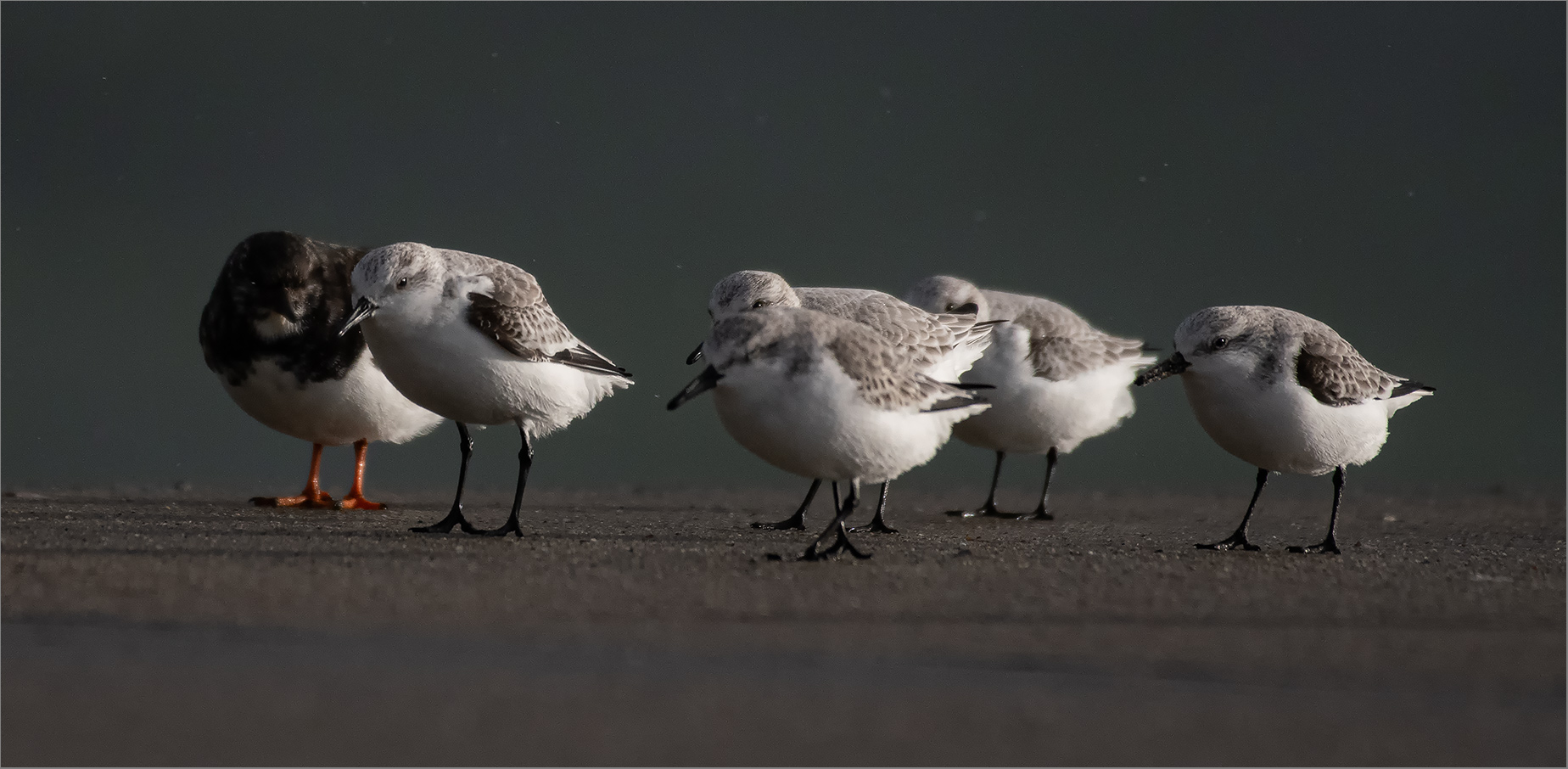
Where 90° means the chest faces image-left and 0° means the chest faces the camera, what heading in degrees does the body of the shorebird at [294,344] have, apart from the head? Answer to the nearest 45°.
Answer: approximately 45°

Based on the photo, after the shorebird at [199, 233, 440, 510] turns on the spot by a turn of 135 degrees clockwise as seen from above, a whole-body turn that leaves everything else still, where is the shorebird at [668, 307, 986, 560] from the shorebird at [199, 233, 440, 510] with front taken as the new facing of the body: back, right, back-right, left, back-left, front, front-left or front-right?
back-right

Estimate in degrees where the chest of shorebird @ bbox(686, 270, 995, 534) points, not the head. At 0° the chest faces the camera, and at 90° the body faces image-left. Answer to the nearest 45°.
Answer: approximately 90°

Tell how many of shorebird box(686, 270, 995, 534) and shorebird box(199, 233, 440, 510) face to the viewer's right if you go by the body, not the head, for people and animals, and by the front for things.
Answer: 0

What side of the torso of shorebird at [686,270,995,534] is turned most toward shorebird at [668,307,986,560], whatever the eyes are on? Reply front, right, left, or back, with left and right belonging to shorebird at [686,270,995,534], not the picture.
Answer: left
